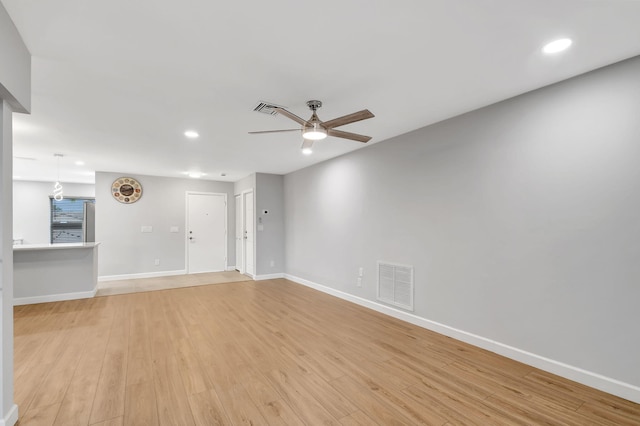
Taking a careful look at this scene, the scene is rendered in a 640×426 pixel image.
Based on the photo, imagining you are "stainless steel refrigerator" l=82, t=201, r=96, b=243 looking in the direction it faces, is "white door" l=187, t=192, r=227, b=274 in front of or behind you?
behind

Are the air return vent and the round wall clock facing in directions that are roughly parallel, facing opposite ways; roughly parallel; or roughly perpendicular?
roughly perpendicular

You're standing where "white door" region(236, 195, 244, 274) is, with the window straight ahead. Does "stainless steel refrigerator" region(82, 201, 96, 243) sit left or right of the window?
left

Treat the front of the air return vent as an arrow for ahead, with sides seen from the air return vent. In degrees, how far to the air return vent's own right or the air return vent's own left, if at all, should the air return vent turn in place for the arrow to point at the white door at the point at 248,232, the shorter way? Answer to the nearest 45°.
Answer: approximately 90° to the air return vent's own right

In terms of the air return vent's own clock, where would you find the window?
The window is roughly at 2 o'clock from the air return vent.

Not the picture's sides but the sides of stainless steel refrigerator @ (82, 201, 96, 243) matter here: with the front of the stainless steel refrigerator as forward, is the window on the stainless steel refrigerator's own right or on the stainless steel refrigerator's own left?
on the stainless steel refrigerator's own right

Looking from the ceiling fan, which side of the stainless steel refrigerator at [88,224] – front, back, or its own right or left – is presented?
left

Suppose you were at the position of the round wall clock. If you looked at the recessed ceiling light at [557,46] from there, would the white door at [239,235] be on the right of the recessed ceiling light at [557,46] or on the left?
left

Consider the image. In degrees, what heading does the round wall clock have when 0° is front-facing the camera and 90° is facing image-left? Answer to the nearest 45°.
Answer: approximately 0°

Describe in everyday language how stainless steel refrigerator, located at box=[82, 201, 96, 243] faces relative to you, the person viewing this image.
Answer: facing to the left of the viewer

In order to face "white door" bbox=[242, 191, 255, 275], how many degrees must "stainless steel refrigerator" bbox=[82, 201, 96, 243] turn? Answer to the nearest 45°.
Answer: approximately 180°
